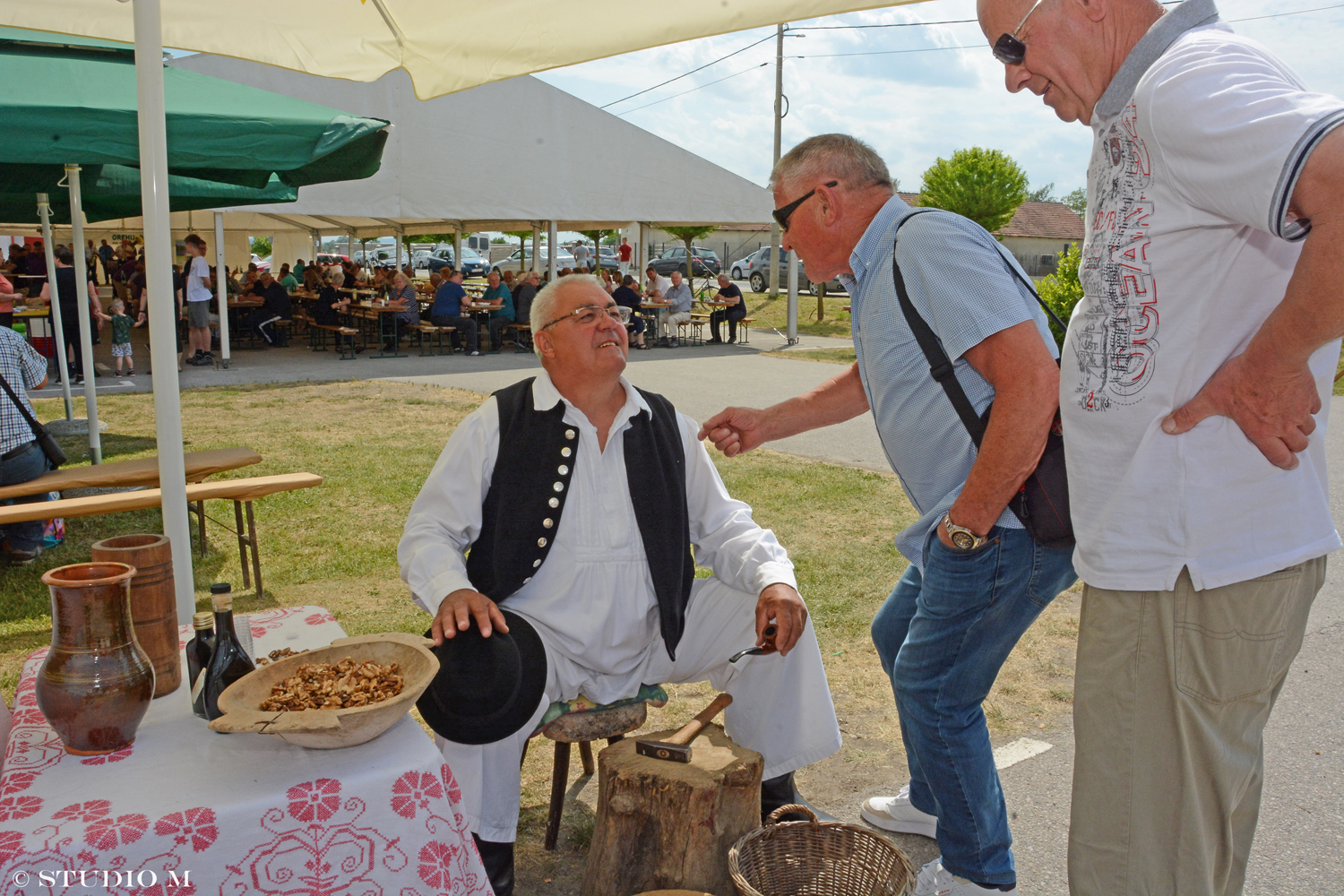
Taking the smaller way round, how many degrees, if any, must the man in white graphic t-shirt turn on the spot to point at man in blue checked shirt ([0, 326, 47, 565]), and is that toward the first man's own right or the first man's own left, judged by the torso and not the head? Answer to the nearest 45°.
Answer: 0° — they already face them

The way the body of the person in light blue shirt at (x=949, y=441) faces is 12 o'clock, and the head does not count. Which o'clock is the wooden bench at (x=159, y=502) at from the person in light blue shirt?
The wooden bench is roughly at 1 o'clock from the person in light blue shirt.

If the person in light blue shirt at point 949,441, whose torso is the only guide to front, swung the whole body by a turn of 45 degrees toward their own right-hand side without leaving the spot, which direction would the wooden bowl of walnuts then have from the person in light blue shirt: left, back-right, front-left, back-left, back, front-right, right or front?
left

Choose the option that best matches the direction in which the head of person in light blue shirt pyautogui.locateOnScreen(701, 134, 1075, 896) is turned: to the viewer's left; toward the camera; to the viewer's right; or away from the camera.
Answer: to the viewer's left

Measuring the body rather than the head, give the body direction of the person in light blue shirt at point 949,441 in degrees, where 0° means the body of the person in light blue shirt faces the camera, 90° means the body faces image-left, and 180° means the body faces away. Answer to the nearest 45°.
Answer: approximately 90°

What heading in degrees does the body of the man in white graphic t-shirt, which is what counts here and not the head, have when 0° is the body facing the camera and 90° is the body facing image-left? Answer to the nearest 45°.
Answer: approximately 90°

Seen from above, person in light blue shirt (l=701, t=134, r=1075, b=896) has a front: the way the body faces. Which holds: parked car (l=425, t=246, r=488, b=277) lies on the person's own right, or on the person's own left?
on the person's own right

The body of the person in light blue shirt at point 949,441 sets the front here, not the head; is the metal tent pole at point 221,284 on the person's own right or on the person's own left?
on the person's own right

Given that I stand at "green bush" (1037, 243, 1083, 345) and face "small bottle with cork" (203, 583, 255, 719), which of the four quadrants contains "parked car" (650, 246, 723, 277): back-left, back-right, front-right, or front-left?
back-right

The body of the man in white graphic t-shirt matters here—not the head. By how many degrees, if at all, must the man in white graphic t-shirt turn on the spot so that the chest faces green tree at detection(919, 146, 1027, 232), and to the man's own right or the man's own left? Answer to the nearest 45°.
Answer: approximately 90° to the man's own right

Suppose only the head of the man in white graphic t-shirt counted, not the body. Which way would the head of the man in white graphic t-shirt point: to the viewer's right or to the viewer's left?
to the viewer's left

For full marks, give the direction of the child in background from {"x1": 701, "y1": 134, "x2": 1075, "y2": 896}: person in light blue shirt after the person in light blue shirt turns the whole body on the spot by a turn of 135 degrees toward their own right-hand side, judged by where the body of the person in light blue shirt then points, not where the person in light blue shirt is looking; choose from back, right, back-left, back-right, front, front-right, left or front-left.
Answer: left

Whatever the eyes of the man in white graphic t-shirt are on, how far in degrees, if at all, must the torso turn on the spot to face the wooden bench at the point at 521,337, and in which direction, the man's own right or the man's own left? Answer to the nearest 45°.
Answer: approximately 45° to the man's own right

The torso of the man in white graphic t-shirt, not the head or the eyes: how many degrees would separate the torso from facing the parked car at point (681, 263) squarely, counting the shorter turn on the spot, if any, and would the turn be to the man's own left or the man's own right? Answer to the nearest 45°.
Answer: approximately 45° to the man's own right

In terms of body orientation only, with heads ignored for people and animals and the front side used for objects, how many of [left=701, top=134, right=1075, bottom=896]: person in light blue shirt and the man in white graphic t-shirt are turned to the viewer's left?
2
